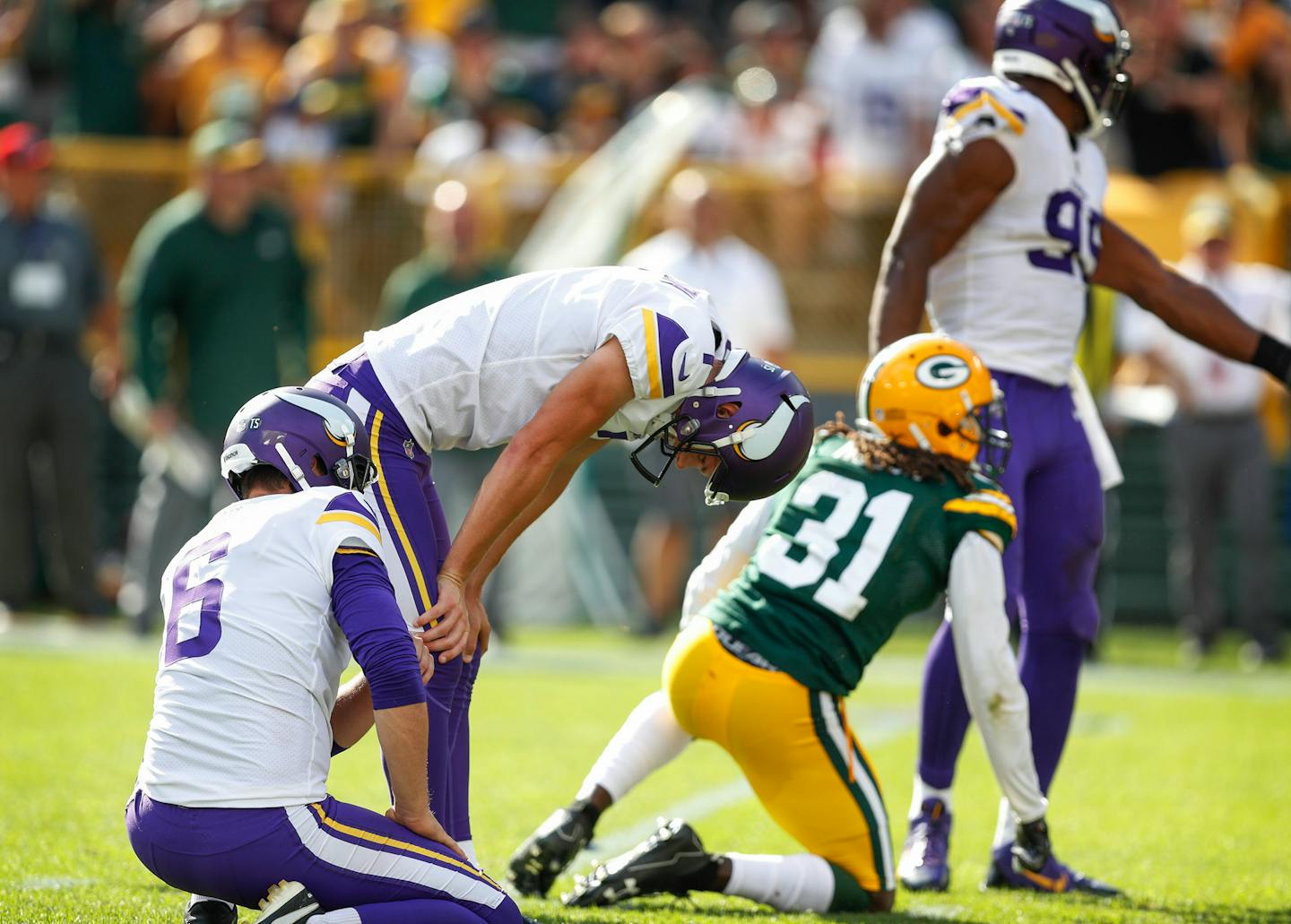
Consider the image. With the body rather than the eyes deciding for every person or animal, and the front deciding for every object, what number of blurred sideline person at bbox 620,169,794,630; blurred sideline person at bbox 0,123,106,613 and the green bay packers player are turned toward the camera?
2

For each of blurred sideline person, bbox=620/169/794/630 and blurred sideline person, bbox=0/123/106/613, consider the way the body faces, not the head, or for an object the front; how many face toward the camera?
2

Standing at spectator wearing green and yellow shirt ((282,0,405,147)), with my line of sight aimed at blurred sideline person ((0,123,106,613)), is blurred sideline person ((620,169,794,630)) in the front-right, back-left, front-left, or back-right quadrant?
front-left

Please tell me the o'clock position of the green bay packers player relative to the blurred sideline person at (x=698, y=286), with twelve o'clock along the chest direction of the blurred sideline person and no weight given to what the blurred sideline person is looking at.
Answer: The green bay packers player is roughly at 12 o'clock from the blurred sideline person.

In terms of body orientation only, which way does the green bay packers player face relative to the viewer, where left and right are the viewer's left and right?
facing away from the viewer and to the right of the viewer

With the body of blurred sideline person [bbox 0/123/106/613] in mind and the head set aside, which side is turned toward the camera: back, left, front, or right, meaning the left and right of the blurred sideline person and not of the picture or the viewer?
front

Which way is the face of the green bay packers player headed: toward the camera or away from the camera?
away from the camera

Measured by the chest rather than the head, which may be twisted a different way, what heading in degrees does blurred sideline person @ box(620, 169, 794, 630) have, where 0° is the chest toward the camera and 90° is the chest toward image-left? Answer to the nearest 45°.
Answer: approximately 0°

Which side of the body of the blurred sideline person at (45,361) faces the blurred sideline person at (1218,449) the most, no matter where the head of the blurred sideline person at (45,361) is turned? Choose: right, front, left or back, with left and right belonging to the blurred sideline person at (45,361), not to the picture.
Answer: left

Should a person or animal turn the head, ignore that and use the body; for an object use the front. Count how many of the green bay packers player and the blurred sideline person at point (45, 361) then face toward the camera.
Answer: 1

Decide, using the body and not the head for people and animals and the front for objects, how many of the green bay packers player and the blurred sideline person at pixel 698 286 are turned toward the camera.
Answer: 1

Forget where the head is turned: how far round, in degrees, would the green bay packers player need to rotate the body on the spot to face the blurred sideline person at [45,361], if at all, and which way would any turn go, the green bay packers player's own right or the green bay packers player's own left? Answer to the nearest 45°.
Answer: approximately 90° to the green bay packers player's own left
